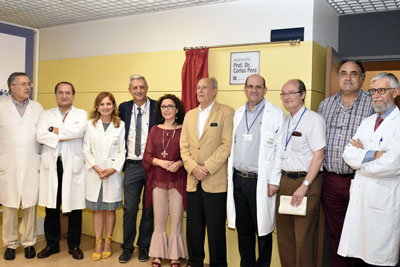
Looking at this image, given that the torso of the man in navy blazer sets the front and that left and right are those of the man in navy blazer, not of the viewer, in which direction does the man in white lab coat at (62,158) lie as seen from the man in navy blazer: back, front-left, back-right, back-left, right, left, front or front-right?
right

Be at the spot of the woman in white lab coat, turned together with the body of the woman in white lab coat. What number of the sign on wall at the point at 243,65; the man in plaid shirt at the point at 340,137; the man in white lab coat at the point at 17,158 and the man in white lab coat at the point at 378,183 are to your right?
1

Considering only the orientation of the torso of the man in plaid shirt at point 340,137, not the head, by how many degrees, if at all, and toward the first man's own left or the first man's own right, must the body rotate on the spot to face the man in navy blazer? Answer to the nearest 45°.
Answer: approximately 90° to the first man's own right

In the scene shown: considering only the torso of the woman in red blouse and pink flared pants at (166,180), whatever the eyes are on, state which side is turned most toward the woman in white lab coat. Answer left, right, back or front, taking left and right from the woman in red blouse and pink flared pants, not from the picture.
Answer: right

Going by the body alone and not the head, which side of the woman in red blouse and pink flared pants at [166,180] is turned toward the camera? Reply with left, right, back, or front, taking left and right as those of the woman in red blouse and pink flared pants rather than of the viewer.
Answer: front

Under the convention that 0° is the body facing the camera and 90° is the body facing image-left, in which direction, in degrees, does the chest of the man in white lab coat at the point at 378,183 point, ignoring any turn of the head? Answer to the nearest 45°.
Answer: approximately 45°

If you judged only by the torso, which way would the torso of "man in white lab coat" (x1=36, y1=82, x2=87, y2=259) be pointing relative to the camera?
toward the camera

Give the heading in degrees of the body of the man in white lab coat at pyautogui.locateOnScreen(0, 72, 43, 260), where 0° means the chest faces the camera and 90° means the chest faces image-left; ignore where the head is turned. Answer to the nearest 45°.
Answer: approximately 0°
